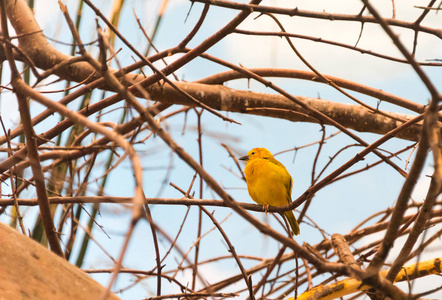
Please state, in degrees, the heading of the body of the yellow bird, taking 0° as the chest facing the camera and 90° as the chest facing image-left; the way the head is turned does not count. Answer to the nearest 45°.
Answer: approximately 45°
